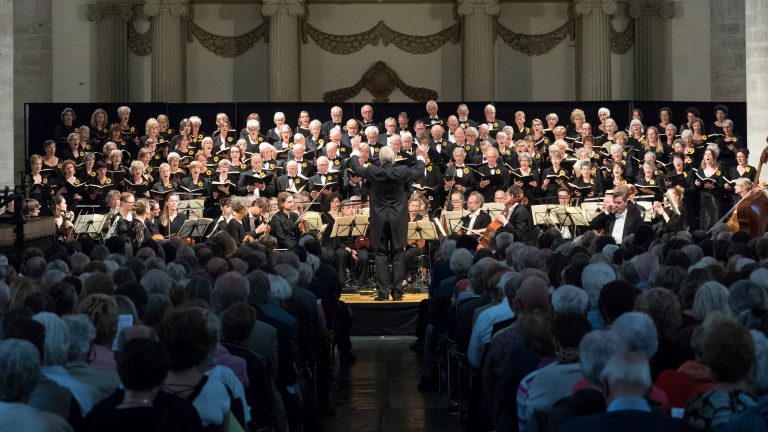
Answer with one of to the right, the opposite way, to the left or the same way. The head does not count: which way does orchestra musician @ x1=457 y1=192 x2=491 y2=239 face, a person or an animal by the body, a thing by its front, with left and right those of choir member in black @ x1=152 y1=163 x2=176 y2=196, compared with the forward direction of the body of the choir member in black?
to the right

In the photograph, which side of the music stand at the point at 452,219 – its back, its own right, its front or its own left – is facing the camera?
back

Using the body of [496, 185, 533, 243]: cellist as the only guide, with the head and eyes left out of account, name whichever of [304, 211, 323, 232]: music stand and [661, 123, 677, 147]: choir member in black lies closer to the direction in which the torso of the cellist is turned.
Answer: the music stand

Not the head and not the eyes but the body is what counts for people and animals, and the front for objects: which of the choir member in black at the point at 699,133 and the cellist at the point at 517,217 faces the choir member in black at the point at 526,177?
the choir member in black at the point at 699,133

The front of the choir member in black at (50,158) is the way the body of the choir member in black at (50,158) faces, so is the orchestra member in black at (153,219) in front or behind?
in front

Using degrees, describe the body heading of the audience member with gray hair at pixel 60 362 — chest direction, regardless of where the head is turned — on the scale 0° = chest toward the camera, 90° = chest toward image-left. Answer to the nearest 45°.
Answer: approximately 180°

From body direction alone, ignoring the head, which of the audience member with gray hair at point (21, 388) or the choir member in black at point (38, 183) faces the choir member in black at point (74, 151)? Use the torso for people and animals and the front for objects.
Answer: the audience member with gray hair

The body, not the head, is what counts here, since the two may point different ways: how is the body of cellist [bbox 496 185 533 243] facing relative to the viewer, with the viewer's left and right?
facing to the left of the viewer

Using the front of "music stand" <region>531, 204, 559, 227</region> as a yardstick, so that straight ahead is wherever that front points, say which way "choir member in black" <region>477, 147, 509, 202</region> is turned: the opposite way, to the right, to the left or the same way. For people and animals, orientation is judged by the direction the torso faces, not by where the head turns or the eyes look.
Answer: the opposite way

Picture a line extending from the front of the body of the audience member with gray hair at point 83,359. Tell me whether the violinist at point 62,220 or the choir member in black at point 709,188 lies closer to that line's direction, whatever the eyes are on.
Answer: the violinist

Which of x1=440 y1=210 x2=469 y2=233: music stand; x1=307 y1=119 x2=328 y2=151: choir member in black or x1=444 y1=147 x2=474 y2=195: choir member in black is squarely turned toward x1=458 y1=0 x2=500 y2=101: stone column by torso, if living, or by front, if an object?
the music stand

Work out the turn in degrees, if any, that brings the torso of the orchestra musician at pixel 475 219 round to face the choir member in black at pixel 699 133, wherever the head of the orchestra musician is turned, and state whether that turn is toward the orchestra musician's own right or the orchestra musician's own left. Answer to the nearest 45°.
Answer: approximately 180°

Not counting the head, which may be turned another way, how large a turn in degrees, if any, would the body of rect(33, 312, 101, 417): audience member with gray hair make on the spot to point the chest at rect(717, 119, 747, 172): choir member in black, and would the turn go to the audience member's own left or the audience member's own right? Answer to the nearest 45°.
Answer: approximately 45° to the audience member's own right

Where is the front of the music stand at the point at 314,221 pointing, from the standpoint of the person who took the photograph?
facing away from the viewer

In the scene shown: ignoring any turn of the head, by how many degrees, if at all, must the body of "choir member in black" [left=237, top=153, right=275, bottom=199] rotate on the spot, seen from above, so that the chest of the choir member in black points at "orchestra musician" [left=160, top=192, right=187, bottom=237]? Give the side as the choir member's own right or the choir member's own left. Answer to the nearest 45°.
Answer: approximately 45° to the choir member's own right

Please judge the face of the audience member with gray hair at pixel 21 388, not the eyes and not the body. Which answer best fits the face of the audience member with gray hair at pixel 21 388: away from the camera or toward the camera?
away from the camera
